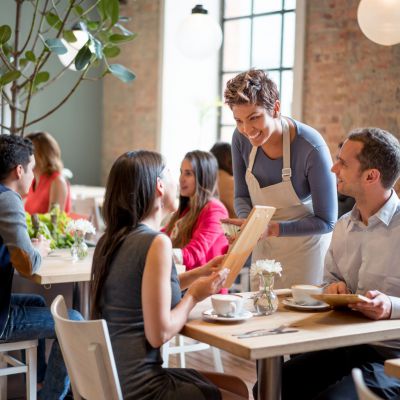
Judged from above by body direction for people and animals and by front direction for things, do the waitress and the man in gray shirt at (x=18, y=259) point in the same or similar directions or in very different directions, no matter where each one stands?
very different directions

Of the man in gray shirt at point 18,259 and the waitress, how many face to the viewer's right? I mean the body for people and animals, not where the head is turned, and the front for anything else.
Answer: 1

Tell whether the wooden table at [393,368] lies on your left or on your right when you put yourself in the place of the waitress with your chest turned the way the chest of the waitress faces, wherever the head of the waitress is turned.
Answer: on your left

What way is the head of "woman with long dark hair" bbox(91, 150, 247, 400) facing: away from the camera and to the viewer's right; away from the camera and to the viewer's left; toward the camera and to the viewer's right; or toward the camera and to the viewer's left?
away from the camera and to the viewer's right

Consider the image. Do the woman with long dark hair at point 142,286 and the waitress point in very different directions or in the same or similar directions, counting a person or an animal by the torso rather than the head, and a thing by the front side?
very different directions

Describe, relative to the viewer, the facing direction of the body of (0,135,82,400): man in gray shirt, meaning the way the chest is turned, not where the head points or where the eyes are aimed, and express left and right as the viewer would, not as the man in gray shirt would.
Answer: facing to the right of the viewer

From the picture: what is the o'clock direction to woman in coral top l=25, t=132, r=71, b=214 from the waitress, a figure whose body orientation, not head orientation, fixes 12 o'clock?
The woman in coral top is roughly at 3 o'clock from the waitress.

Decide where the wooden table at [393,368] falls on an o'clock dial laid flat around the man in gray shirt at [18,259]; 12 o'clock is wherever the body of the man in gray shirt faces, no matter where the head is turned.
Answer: The wooden table is roughly at 2 o'clock from the man in gray shirt.

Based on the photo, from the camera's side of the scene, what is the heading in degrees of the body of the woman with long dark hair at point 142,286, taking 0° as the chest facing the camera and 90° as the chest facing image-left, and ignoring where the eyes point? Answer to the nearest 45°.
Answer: approximately 225°

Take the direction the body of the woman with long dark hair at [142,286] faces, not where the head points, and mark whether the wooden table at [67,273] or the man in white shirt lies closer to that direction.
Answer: the man in white shirt

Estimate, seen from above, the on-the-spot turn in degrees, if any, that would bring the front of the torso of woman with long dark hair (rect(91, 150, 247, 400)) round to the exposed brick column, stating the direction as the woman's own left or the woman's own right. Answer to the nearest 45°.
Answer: approximately 45° to the woman's own left

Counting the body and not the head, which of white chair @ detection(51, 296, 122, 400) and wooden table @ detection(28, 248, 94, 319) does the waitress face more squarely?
the white chair

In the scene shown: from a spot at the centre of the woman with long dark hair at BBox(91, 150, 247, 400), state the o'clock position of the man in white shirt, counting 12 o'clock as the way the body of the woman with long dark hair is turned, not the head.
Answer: The man in white shirt is roughly at 1 o'clock from the woman with long dark hair.
